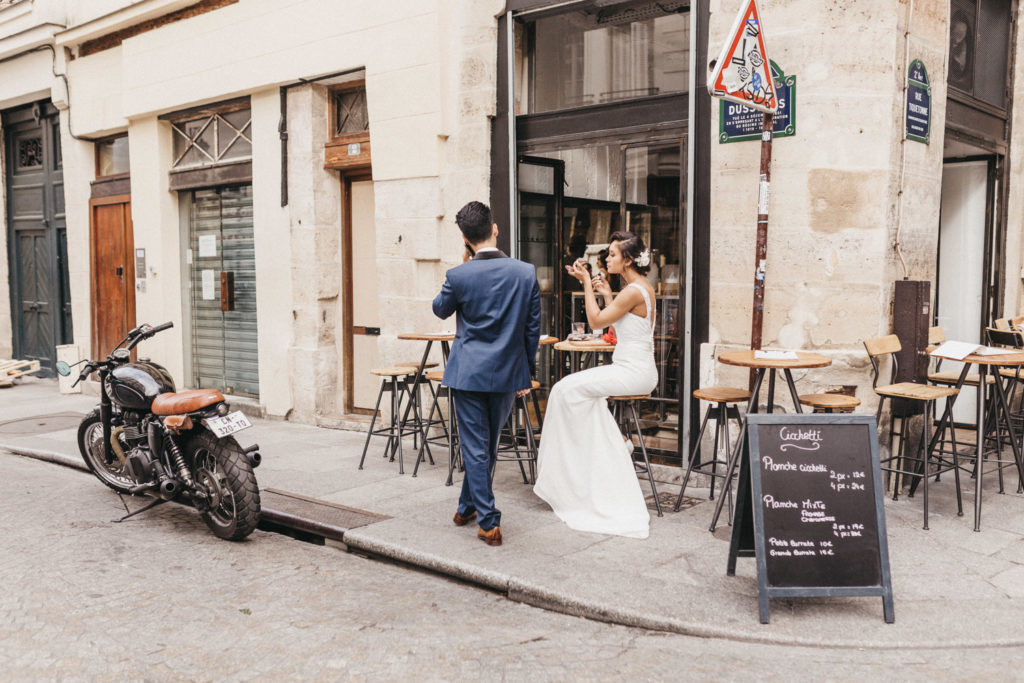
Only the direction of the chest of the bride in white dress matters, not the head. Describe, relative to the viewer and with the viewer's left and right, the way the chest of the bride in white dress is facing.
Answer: facing to the left of the viewer

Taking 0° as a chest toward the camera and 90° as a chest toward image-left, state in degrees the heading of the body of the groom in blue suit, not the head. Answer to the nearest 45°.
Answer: approximately 180°

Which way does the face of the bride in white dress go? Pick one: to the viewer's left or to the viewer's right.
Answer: to the viewer's left

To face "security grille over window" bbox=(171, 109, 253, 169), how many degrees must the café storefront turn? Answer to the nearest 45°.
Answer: approximately 90° to its right

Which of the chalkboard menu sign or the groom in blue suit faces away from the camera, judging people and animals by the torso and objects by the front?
the groom in blue suit

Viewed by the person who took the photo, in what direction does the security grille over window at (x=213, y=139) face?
facing the viewer and to the left of the viewer

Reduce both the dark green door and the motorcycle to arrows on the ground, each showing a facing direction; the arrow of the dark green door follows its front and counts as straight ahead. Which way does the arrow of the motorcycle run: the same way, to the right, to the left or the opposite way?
to the right

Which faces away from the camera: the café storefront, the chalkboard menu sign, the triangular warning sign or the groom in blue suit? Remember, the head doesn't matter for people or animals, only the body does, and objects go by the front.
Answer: the groom in blue suit

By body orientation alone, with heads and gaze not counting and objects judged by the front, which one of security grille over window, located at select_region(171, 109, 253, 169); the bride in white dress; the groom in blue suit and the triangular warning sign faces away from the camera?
the groom in blue suit

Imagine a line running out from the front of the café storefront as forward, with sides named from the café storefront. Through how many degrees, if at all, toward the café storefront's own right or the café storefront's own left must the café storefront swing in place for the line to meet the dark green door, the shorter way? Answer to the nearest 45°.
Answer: approximately 90° to the café storefront's own right

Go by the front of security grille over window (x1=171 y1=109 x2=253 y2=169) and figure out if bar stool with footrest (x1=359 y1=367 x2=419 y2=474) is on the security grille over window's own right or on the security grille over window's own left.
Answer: on the security grille over window's own left

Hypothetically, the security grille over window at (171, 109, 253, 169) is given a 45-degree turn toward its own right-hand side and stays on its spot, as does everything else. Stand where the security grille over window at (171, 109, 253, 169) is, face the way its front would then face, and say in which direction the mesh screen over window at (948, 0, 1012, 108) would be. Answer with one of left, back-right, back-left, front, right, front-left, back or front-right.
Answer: back-left

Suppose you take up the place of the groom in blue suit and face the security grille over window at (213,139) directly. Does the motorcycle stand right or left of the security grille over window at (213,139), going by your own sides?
left

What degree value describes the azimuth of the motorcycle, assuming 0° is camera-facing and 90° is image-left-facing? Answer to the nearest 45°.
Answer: approximately 135°

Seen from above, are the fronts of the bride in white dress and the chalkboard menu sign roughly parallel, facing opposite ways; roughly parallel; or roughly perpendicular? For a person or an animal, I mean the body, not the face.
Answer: roughly perpendicular

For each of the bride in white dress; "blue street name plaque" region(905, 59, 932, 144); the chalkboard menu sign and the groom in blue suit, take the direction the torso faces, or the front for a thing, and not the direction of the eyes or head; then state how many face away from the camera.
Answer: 1
